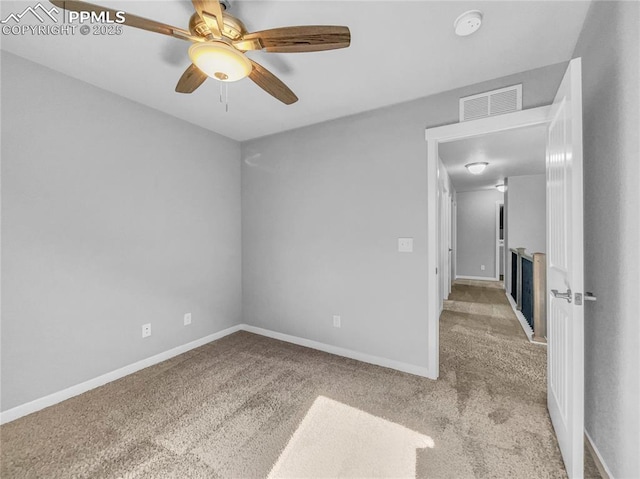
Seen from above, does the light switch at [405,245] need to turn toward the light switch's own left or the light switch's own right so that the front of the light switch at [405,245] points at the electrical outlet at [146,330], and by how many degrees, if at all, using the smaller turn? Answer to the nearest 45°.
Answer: approximately 90° to the light switch's own right

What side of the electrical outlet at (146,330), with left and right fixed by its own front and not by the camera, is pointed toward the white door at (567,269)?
front

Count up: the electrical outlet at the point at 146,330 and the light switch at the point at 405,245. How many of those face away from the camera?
0

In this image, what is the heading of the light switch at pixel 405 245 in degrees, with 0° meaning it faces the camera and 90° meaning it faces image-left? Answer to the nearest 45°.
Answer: approximately 0°

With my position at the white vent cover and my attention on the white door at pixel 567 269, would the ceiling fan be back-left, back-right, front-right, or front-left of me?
front-right

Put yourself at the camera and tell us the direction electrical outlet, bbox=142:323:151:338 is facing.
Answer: facing the viewer and to the right of the viewer

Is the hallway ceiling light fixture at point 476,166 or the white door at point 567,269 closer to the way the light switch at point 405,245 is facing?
the white door

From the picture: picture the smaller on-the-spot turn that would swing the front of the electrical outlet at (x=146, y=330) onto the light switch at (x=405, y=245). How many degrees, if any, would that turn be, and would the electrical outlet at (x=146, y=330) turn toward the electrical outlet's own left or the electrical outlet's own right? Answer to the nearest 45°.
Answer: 0° — it already faces it

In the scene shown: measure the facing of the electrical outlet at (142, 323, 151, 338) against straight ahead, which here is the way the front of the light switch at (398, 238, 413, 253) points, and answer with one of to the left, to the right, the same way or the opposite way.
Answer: to the left

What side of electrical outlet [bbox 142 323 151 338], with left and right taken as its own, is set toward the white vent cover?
front

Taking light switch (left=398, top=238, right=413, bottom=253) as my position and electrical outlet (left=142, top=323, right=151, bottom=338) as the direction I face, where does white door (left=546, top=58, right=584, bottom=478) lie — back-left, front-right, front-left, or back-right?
back-left

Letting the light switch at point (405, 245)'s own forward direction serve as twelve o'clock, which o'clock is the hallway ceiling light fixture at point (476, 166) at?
The hallway ceiling light fixture is roughly at 7 o'clock from the light switch.

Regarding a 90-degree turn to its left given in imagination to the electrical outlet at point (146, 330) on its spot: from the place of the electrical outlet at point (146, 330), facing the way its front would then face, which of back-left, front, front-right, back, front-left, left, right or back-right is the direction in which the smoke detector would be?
right

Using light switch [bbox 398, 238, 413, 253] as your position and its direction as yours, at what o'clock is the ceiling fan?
The ceiling fan is roughly at 1 o'clock from the light switch.

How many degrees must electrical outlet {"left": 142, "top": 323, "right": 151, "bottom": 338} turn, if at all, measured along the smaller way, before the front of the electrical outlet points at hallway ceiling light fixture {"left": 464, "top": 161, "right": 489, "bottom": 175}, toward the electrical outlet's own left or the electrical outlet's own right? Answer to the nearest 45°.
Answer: approximately 45° to the electrical outlet's own left
